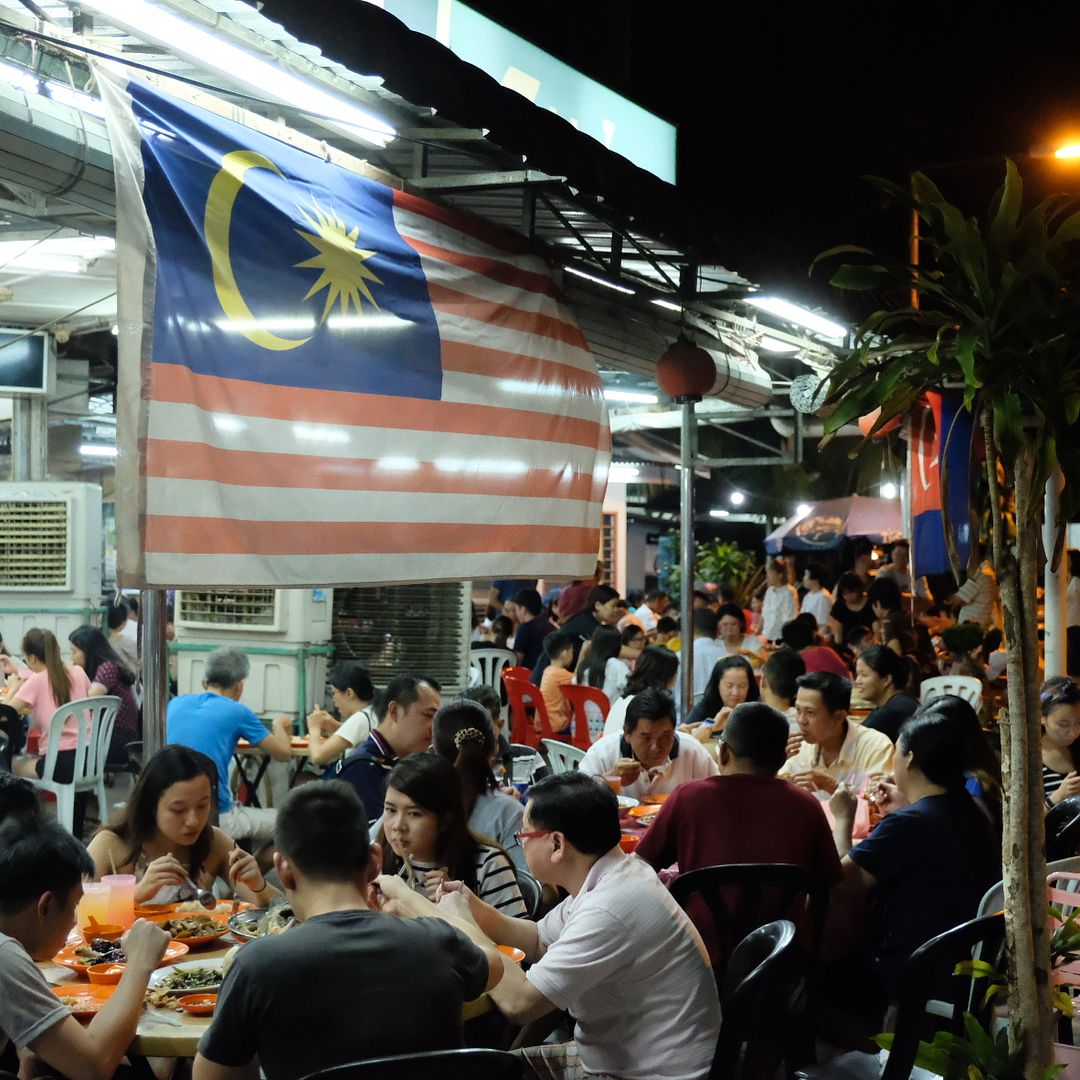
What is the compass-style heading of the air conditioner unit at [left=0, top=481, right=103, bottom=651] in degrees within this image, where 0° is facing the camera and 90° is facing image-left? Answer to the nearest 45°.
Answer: approximately 0°

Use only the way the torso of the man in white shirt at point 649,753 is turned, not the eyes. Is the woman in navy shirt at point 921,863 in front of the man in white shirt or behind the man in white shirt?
in front

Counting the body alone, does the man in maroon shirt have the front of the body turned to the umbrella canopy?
yes

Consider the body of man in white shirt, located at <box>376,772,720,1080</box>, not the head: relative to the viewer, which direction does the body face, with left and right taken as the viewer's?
facing to the left of the viewer

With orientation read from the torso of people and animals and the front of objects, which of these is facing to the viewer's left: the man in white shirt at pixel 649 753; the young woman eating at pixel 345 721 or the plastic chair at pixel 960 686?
the young woman eating

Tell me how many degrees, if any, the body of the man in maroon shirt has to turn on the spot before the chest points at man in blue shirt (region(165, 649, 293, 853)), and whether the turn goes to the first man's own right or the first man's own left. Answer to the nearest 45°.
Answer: approximately 45° to the first man's own left

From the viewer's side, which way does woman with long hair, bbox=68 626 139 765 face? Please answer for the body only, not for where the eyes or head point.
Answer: to the viewer's left

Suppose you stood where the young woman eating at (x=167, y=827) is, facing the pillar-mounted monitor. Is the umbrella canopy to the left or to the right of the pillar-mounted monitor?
right

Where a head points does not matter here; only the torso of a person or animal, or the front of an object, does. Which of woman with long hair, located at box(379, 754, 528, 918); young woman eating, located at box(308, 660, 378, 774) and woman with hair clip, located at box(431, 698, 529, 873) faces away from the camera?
the woman with hair clip

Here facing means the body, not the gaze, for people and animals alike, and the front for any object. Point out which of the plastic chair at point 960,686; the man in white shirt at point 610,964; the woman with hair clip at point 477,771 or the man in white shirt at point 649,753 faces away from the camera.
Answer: the woman with hair clip

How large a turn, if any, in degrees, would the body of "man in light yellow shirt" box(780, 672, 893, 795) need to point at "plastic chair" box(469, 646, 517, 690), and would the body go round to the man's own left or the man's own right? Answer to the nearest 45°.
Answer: approximately 90° to the man's own right
